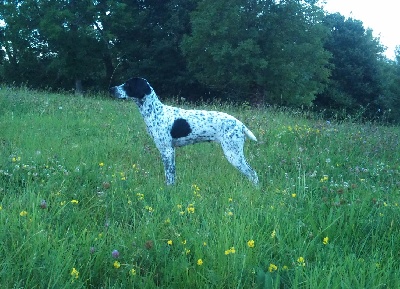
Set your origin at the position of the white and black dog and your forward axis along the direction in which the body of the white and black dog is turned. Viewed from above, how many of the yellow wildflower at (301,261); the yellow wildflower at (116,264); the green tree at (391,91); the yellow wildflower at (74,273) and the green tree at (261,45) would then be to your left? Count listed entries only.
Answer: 3

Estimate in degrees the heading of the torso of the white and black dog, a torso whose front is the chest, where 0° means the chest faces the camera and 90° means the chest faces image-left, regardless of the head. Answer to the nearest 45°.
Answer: approximately 90°

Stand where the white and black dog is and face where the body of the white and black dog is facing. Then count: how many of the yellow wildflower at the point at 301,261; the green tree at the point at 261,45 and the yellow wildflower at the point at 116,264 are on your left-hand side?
2

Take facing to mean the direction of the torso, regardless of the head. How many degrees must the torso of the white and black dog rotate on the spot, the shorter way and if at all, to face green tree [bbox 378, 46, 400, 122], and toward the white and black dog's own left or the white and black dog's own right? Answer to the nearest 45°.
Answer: approximately 135° to the white and black dog's own right

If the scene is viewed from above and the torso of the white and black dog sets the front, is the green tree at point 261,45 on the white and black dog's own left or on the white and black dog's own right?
on the white and black dog's own right

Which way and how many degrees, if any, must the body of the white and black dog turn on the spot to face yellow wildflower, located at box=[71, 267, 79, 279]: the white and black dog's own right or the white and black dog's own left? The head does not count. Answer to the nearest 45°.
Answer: approximately 90° to the white and black dog's own left

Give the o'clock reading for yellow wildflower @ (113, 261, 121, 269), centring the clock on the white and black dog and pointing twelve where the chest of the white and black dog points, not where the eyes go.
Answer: The yellow wildflower is roughly at 9 o'clock from the white and black dog.

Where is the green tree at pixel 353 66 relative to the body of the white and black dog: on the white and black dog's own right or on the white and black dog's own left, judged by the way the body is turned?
on the white and black dog's own right

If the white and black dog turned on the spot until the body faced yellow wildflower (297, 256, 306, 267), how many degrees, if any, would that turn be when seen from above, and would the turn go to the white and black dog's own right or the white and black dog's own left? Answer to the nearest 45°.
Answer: approximately 90° to the white and black dog's own left

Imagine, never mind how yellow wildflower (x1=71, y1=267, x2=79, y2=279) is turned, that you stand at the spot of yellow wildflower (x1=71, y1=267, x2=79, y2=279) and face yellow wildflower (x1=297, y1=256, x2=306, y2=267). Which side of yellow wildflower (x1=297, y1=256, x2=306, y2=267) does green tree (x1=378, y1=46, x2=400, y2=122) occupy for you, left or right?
left

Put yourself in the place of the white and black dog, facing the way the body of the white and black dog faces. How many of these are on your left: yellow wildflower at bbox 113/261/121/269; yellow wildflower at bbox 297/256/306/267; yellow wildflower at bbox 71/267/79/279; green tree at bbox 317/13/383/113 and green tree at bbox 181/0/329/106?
3

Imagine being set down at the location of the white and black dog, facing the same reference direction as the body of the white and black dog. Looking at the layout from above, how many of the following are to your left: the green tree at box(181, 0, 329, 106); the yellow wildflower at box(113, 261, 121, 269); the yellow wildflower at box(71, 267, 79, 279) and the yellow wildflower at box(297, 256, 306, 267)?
3
